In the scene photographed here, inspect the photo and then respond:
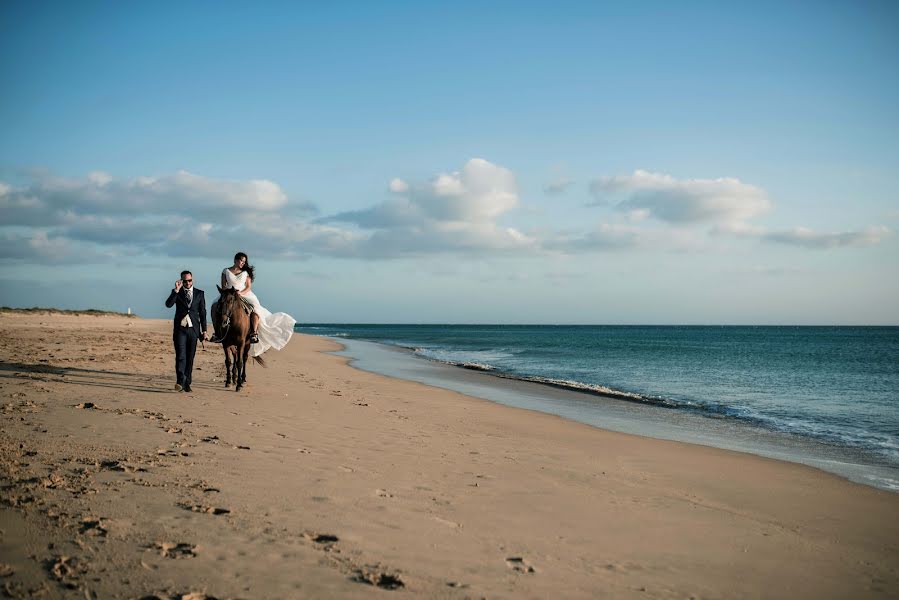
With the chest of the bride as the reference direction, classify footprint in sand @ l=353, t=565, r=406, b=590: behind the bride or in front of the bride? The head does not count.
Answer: in front

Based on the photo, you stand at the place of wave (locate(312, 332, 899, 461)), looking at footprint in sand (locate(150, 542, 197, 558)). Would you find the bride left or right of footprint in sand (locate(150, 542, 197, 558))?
right

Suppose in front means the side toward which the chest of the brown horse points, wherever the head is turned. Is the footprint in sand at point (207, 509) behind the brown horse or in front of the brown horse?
in front

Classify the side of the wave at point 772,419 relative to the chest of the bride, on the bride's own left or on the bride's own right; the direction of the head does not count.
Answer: on the bride's own left

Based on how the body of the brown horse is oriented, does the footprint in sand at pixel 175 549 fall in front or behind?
in front

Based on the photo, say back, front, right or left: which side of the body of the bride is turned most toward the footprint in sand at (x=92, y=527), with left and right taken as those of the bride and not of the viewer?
front

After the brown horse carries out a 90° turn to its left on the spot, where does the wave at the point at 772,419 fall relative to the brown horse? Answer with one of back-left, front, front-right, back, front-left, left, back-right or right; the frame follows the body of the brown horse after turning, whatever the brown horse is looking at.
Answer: front

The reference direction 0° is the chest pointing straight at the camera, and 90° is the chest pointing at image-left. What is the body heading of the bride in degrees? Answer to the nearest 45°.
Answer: approximately 0°

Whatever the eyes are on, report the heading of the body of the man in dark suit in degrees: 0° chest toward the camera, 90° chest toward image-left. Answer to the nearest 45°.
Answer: approximately 0°
